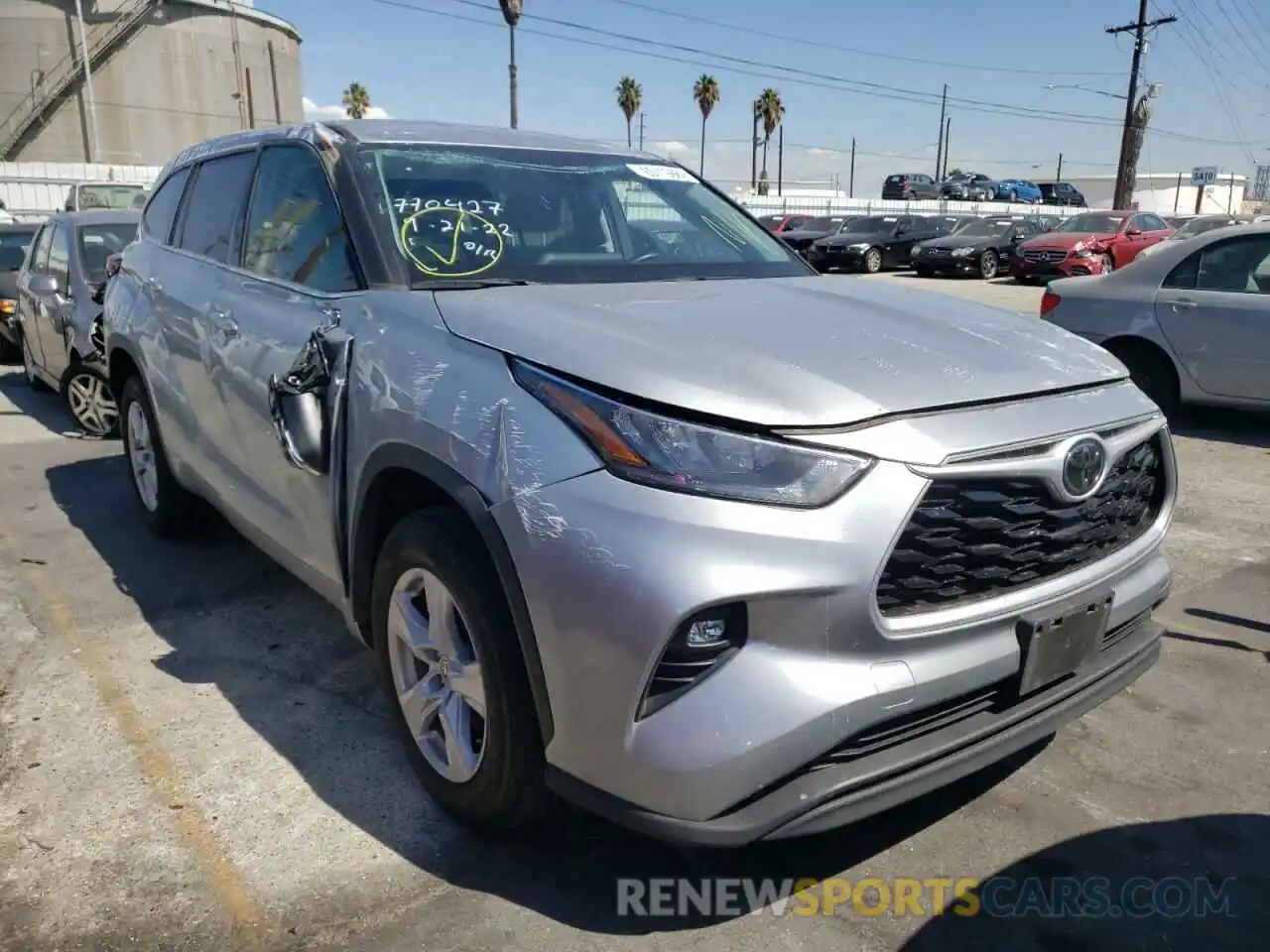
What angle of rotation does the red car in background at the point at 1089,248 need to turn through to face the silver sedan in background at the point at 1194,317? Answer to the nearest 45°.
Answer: approximately 45° to its left

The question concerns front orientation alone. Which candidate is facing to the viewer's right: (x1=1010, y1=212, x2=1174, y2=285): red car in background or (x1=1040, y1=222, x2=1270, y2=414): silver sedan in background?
the silver sedan in background

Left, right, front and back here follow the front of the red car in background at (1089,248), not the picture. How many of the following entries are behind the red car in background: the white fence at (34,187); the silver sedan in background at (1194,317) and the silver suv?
0

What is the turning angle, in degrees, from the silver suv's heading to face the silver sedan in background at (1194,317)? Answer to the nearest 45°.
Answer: approximately 90° to its left

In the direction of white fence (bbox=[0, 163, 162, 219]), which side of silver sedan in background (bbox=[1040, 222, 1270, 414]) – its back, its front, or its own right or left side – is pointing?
back

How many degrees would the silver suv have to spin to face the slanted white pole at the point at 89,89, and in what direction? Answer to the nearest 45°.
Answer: approximately 180°

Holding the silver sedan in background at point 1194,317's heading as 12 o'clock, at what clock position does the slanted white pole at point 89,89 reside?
The slanted white pole is roughly at 7 o'clock from the silver sedan in background.

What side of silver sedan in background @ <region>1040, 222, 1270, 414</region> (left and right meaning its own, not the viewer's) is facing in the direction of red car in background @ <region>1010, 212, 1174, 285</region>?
left

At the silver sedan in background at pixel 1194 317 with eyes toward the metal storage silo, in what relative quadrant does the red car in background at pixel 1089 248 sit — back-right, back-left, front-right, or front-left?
front-right

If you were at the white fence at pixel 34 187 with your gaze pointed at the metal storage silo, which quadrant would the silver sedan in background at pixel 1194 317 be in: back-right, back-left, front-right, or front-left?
back-right

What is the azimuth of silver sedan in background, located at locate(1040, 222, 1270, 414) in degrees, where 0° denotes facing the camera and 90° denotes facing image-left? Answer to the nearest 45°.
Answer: approximately 270°

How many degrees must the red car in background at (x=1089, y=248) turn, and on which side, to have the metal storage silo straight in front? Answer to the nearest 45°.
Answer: approximately 45° to its right

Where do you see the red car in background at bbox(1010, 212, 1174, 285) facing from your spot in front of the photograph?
facing the viewer and to the left of the viewer

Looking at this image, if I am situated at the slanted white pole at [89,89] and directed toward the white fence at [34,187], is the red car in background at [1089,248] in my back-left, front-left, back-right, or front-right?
front-left

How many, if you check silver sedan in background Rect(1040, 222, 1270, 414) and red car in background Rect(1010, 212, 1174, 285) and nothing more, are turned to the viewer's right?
1
